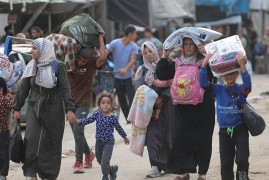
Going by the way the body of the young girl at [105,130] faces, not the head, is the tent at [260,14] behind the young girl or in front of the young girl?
behind

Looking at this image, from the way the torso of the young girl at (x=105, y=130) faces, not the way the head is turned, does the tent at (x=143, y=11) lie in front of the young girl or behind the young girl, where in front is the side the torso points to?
behind

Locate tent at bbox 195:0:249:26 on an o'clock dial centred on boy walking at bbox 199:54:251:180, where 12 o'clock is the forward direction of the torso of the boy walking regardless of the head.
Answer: The tent is roughly at 6 o'clock from the boy walking.

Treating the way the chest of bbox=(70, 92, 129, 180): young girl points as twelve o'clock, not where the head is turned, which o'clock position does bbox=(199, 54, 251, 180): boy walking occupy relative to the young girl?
The boy walking is roughly at 10 o'clock from the young girl.

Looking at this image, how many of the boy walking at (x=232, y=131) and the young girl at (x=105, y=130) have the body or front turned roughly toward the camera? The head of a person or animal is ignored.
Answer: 2

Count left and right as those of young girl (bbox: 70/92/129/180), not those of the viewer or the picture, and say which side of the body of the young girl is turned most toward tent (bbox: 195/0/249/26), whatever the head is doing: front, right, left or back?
back

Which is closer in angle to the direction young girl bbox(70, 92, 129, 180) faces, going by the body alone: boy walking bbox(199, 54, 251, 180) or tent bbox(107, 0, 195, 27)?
the boy walking
